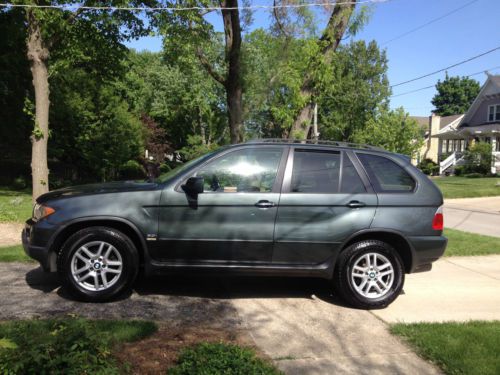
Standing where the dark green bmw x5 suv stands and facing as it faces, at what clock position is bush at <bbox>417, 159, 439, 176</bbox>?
The bush is roughly at 4 o'clock from the dark green bmw x5 suv.

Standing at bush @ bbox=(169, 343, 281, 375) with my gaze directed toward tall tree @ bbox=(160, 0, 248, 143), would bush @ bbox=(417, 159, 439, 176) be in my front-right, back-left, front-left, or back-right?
front-right

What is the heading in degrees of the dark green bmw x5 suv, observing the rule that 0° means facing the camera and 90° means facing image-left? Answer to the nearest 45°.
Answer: approximately 90°

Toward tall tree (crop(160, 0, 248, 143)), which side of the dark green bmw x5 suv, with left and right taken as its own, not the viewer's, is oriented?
right

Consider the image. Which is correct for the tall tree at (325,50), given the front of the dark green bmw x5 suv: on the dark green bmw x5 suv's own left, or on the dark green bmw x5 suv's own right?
on the dark green bmw x5 suv's own right

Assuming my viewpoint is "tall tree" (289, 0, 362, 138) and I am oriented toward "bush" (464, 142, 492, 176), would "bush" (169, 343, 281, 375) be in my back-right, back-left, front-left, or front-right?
back-right

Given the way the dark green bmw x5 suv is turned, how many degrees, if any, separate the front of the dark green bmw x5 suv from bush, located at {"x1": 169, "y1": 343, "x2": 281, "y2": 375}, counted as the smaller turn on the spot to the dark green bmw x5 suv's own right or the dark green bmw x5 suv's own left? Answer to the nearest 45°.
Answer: approximately 90° to the dark green bmw x5 suv's own left

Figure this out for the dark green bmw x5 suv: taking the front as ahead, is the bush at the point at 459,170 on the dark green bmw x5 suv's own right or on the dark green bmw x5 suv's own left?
on the dark green bmw x5 suv's own right

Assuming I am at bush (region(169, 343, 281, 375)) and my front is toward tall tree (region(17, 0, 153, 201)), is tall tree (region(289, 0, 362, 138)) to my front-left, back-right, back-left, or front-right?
front-right

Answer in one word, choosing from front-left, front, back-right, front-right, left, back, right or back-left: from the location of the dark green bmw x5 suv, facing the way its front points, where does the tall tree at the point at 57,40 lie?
front-right

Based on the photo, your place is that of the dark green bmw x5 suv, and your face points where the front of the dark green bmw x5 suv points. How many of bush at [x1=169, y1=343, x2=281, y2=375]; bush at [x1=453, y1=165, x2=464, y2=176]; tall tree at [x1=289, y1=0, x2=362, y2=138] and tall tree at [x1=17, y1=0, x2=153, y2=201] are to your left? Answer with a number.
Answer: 1
